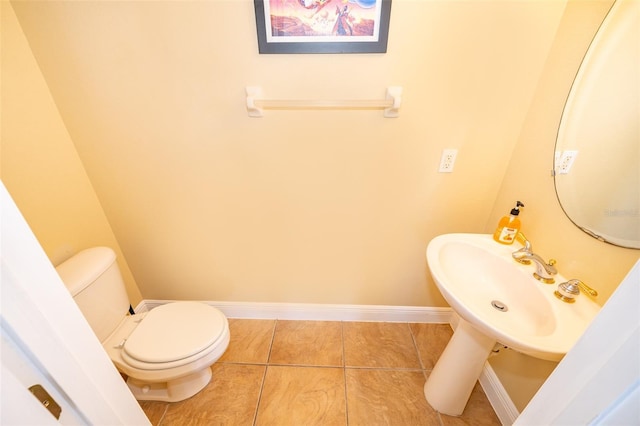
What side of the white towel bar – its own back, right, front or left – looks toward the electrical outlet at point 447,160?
left

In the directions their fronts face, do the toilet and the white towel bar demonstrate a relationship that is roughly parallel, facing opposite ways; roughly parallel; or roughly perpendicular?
roughly perpendicular

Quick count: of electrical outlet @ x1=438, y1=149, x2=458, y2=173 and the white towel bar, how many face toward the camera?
2

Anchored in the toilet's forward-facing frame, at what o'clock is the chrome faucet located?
The chrome faucet is roughly at 12 o'clock from the toilet.

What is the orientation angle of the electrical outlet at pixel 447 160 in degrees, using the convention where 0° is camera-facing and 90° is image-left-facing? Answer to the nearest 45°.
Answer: approximately 0°

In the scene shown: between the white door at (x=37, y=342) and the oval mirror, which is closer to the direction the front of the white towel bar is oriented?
the white door

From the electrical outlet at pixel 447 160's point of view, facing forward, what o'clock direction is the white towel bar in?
The white towel bar is roughly at 2 o'clock from the electrical outlet.
